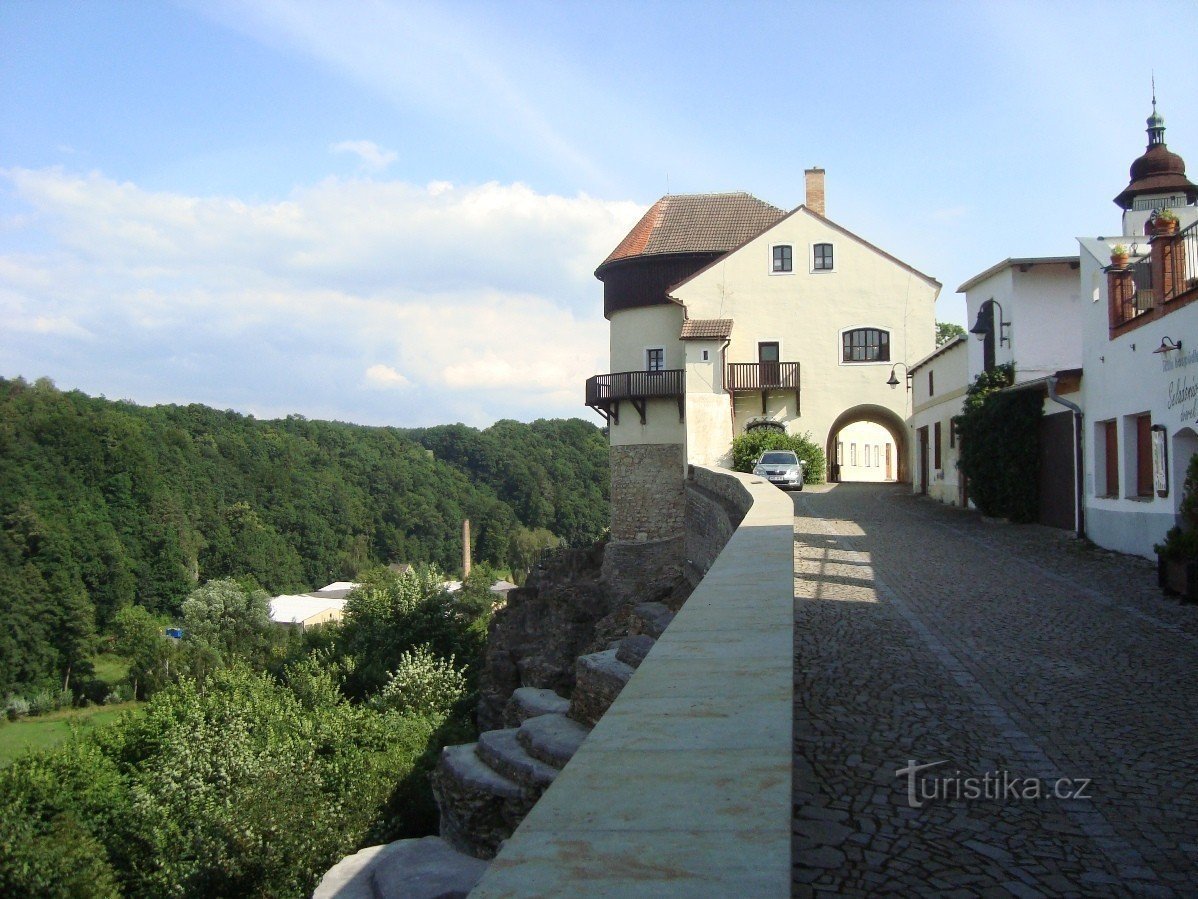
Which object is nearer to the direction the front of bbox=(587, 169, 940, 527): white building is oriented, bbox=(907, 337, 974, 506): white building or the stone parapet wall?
the stone parapet wall

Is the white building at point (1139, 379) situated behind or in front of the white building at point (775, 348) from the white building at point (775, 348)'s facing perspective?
in front

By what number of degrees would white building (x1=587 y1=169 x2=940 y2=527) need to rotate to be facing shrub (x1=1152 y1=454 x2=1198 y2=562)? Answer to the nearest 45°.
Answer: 0° — it already faces it

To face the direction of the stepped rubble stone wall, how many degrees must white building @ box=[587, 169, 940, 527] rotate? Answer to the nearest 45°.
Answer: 0° — it already faces it

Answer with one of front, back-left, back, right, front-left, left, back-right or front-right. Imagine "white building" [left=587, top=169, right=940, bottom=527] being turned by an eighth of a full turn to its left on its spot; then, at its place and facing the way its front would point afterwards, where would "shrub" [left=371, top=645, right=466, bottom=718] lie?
right

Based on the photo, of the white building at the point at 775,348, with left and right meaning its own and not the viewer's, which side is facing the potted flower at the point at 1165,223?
front

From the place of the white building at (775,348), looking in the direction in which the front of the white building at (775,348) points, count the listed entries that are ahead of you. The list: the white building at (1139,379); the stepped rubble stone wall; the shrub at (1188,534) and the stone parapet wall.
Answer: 4

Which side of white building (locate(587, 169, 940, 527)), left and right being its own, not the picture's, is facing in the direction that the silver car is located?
front

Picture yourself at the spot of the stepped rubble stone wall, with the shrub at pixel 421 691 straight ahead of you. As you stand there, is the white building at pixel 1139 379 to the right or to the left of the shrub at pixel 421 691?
right

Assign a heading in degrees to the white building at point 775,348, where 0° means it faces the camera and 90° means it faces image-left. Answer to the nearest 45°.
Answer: approximately 0°
